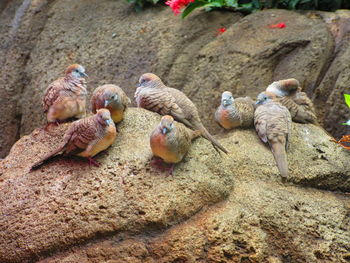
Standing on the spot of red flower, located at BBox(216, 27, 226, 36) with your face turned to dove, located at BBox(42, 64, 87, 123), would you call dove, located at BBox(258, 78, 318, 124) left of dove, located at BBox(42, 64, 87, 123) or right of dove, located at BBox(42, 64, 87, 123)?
left

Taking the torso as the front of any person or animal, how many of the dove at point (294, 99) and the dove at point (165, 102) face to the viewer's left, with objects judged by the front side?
2

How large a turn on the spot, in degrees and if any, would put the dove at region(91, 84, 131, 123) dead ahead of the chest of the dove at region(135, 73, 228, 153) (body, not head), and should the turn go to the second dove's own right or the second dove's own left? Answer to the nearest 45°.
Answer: approximately 45° to the second dove's own left

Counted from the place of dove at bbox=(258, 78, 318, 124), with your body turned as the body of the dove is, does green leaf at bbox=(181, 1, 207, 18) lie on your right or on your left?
on your right

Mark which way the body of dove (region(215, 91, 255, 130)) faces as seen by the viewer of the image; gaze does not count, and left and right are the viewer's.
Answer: facing the viewer and to the left of the viewer

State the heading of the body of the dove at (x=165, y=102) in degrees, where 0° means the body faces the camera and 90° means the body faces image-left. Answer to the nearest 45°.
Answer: approximately 90°

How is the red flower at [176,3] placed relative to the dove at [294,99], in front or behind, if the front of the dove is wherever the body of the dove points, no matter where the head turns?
in front

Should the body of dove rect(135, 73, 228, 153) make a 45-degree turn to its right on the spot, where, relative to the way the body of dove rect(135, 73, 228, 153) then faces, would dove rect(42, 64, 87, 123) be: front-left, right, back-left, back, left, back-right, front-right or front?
front-left

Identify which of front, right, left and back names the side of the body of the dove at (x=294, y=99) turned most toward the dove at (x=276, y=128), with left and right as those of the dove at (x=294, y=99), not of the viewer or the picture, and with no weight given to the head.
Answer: left

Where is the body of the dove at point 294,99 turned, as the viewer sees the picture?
to the viewer's left

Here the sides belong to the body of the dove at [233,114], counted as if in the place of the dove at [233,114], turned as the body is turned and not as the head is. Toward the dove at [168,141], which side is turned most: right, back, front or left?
front

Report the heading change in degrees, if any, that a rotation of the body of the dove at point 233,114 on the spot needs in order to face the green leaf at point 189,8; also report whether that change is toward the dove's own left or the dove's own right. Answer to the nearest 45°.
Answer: approximately 135° to the dove's own right

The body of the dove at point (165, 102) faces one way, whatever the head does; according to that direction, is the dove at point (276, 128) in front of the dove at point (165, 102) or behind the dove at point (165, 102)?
behind
